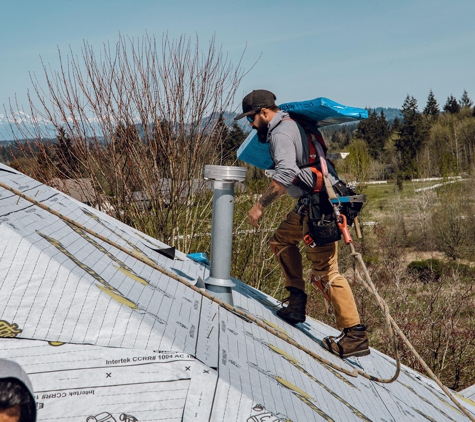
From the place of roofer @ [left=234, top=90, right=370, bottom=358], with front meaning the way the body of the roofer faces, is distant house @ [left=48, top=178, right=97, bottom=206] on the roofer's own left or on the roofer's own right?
on the roofer's own right

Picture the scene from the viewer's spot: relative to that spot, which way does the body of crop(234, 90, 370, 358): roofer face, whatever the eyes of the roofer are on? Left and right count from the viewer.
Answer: facing to the left of the viewer

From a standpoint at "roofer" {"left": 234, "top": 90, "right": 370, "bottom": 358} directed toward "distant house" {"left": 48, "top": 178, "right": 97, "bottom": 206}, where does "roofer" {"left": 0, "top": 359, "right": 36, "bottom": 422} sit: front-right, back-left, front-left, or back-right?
back-left

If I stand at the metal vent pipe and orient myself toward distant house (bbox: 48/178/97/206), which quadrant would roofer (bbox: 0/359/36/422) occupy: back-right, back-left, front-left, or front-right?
back-left

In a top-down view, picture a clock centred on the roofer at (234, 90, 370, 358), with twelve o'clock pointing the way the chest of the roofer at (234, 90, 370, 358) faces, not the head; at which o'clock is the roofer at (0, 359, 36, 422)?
the roofer at (0, 359, 36, 422) is roughly at 10 o'clock from the roofer at (234, 90, 370, 358).
